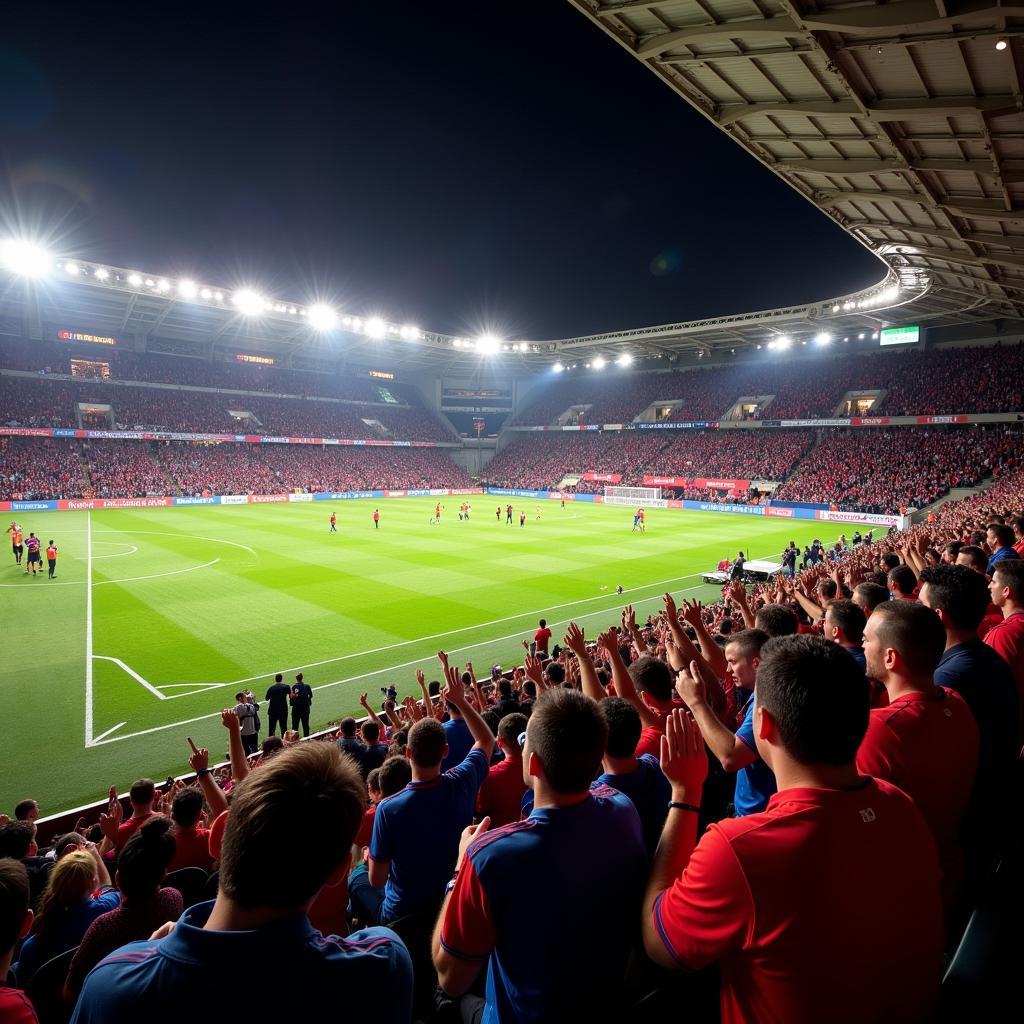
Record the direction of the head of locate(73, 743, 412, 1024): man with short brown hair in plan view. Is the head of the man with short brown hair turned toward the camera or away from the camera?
away from the camera

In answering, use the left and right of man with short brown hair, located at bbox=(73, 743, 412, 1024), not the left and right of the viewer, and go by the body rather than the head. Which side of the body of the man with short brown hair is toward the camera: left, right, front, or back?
back

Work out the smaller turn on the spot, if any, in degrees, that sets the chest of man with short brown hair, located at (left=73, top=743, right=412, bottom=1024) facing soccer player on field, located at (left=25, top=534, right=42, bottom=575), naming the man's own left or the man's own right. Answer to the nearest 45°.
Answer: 0° — they already face them

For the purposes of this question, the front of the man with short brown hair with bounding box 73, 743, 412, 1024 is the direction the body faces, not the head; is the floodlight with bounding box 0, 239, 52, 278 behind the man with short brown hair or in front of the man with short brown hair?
in front
